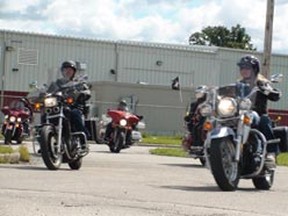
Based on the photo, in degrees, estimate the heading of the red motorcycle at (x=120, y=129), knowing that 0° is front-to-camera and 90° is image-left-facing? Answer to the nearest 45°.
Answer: approximately 45°

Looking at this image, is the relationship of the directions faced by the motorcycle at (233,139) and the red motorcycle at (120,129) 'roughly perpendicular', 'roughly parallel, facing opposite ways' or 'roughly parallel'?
roughly parallel

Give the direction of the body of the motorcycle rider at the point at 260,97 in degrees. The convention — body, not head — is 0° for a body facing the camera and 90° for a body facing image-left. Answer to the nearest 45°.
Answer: approximately 45°

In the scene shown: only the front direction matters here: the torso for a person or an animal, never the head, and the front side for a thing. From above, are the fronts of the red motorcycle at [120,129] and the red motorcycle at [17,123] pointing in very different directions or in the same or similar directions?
same or similar directions

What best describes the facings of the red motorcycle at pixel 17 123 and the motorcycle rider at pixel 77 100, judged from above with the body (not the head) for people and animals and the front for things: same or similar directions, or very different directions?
same or similar directions

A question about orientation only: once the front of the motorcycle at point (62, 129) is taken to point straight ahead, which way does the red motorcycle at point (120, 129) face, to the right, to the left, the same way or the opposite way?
the same way

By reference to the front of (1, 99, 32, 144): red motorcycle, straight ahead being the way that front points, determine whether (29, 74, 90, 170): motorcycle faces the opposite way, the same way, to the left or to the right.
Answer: the same way

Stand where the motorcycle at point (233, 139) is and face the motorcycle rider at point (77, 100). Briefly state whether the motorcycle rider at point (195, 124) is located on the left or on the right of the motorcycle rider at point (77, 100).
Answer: right

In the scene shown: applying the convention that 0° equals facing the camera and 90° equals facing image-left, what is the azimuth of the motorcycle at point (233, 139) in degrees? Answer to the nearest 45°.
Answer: approximately 45°

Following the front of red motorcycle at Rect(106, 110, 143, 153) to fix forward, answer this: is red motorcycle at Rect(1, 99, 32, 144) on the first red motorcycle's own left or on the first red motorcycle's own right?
on the first red motorcycle's own right

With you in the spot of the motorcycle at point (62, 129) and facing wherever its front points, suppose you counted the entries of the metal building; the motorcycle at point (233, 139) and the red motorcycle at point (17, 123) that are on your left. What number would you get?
1

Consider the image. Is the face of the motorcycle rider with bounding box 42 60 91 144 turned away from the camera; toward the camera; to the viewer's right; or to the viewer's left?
toward the camera

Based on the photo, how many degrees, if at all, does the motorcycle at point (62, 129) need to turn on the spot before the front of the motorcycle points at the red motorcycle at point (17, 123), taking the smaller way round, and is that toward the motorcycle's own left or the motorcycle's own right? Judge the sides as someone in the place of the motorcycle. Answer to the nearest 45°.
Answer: approximately 135° to the motorcycle's own right

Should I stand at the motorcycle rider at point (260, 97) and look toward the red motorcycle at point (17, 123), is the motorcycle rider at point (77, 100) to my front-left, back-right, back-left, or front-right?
front-left
